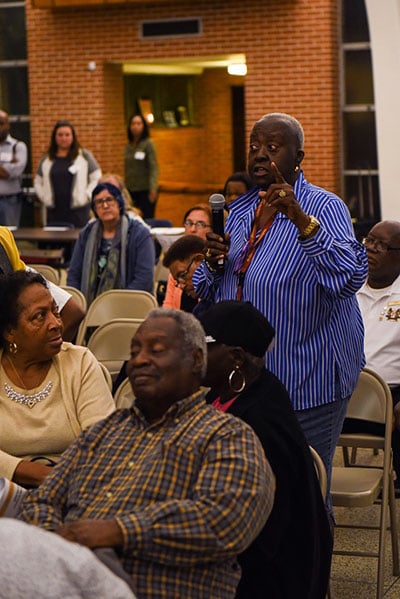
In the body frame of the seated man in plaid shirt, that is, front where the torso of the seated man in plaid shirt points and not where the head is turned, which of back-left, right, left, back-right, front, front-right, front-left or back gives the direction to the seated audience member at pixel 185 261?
back-right

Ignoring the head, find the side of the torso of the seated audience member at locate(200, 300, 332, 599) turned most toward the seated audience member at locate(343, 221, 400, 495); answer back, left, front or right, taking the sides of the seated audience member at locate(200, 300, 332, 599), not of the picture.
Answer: right

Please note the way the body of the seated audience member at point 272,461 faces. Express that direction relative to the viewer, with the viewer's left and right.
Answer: facing to the left of the viewer

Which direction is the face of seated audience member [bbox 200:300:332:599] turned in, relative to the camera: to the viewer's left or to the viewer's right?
to the viewer's left

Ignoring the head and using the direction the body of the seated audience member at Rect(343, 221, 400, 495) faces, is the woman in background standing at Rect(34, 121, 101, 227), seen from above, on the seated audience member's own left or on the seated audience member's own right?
on the seated audience member's own right

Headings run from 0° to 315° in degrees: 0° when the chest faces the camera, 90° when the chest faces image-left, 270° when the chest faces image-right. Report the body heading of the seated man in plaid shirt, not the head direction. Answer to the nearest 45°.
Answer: approximately 45°

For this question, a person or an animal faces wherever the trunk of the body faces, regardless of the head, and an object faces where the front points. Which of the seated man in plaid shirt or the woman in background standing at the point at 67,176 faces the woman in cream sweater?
the woman in background standing

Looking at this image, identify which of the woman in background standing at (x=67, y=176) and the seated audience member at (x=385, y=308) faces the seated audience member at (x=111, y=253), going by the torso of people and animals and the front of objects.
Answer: the woman in background standing

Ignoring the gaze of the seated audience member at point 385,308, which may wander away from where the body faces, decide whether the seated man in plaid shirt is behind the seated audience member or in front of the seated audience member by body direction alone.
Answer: in front

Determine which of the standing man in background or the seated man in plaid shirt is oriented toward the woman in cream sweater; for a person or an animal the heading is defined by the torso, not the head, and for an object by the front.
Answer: the standing man in background
